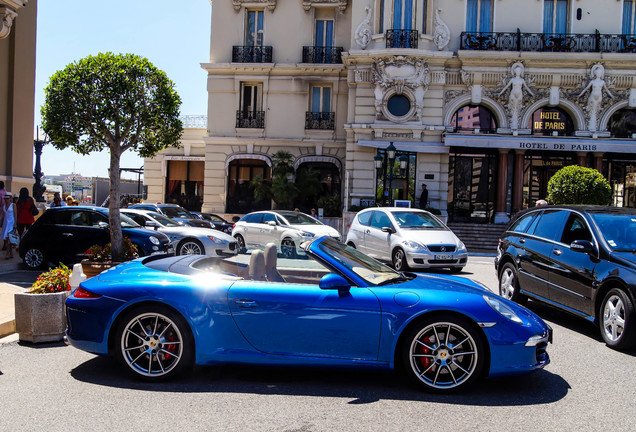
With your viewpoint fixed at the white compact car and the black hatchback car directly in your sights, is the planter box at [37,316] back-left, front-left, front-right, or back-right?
front-left

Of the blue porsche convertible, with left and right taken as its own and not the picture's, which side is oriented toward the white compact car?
left

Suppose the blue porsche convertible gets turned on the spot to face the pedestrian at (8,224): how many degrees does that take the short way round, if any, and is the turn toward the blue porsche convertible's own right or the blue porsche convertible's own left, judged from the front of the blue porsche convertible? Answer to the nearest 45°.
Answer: approximately 135° to the blue porsche convertible's own left

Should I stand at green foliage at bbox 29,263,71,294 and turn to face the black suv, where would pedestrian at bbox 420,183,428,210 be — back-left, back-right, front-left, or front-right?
front-left

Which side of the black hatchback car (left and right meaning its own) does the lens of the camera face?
right

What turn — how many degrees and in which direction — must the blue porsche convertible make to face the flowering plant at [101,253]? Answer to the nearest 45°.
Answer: approximately 135° to its left

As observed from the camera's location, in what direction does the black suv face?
facing the viewer and to the right of the viewer

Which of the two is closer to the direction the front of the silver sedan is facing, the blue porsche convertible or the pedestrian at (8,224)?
the blue porsche convertible

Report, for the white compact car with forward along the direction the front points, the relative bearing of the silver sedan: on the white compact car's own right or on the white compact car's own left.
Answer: on the white compact car's own right

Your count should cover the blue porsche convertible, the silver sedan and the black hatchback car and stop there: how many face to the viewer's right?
3

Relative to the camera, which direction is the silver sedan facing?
to the viewer's right

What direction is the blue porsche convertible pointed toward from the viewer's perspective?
to the viewer's right

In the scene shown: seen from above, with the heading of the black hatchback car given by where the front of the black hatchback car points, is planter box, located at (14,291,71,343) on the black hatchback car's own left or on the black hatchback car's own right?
on the black hatchback car's own right
